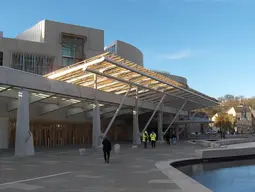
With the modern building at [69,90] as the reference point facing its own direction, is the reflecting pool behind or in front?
in front

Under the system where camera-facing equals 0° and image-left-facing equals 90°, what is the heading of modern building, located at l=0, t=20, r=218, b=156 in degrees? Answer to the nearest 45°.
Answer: approximately 315°
